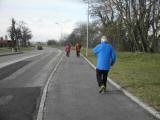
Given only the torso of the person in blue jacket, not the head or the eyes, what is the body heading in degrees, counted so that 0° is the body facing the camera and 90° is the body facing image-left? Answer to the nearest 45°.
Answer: approximately 180°
